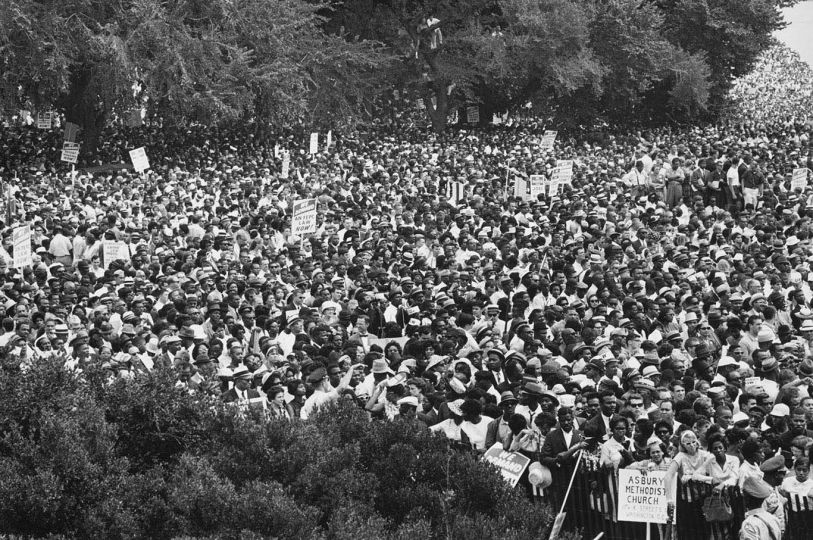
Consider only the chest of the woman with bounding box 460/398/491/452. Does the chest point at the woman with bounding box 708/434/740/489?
no

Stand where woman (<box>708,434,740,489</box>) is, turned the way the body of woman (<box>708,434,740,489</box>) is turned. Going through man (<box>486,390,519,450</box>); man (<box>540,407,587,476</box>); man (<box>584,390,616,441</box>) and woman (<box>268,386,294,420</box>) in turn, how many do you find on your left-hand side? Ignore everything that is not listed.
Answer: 0

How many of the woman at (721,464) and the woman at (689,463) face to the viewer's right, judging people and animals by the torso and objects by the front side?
0

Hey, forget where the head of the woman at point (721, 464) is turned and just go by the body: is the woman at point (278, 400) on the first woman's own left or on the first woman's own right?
on the first woman's own right

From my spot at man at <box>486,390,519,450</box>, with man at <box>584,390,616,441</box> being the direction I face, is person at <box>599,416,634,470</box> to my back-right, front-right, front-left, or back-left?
front-right

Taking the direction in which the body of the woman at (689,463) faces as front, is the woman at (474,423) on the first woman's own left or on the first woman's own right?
on the first woman's own right

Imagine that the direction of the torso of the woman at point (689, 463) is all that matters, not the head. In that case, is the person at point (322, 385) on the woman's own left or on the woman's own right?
on the woman's own right

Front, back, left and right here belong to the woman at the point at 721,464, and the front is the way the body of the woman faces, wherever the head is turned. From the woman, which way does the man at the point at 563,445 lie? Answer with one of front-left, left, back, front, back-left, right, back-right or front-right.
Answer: front-right

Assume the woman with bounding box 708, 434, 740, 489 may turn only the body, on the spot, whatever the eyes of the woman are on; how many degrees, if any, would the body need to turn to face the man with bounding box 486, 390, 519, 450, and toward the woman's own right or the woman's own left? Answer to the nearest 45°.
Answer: approximately 45° to the woman's own right

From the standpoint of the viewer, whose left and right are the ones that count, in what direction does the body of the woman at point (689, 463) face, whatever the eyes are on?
facing the viewer

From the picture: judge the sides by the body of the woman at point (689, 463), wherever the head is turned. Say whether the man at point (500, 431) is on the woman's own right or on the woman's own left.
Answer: on the woman's own right

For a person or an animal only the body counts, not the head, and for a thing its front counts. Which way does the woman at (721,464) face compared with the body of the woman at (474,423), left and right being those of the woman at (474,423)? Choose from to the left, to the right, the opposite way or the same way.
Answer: the same way

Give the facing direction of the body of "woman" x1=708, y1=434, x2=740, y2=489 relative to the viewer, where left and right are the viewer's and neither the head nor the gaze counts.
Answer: facing the viewer and to the left of the viewer
